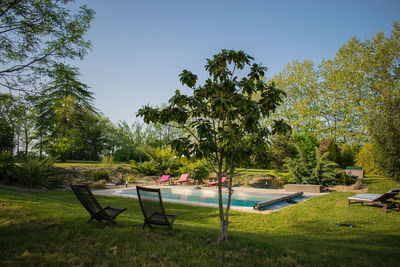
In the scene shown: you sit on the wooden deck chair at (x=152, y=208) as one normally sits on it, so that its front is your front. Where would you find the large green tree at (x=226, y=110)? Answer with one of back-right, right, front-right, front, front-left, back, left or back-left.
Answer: right

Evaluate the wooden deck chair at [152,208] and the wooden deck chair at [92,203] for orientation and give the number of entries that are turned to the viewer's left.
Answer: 0

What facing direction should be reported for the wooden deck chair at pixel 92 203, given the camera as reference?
facing away from the viewer and to the right of the viewer

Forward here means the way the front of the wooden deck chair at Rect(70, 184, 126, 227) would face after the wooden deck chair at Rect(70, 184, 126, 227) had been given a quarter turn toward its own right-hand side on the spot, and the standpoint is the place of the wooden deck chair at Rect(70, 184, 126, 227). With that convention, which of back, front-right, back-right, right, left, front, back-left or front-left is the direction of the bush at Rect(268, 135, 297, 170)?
left

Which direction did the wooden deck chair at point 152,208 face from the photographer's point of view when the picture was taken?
facing away from the viewer and to the right of the viewer

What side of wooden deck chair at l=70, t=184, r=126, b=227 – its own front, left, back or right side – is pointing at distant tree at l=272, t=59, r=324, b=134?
front

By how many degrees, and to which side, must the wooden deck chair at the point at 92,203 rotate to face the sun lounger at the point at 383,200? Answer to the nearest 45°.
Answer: approximately 45° to its right

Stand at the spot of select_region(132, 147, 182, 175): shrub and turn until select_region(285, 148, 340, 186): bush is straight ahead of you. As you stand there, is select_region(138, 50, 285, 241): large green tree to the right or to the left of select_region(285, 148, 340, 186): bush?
right

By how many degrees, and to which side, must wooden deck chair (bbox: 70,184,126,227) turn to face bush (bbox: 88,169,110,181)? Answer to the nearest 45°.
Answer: approximately 45° to its left

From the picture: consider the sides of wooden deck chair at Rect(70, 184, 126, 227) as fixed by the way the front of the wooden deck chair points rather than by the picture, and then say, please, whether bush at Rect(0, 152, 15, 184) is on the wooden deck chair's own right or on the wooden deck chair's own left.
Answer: on the wooden deck chair's own left

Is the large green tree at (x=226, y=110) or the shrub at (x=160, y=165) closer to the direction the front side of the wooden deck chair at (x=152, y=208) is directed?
the shrub

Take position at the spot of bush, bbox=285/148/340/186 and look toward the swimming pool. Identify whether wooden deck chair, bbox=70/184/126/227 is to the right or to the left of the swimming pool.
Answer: left
